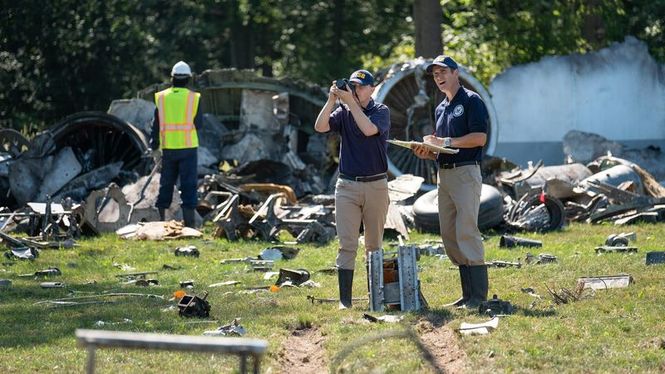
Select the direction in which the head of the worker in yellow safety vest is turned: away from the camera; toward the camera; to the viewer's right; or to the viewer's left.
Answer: away from the camera

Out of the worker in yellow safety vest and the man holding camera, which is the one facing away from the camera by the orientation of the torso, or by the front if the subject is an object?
the worker in yellow safety vest

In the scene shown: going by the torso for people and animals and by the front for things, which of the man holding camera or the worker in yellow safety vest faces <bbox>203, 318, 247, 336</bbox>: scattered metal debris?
the man holding camera

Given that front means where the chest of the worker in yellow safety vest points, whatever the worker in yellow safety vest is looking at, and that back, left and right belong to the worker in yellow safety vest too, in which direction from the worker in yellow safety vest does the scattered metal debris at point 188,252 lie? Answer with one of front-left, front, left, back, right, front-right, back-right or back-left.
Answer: back

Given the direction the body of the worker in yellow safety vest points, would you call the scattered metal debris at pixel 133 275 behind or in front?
behind

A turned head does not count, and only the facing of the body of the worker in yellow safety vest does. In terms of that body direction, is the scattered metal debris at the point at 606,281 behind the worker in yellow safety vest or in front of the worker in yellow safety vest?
behind

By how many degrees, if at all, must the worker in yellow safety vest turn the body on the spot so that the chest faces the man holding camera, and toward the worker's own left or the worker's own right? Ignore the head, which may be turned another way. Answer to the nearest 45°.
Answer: approximately 180°

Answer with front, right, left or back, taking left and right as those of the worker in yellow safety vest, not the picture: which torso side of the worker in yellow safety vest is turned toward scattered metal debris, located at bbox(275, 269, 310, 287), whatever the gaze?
back

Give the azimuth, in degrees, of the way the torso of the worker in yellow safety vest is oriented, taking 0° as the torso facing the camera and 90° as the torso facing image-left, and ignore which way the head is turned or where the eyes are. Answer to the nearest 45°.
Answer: approximately 180°

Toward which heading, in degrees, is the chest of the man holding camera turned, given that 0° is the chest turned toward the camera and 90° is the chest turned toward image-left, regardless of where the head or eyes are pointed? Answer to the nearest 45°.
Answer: approximately 45°

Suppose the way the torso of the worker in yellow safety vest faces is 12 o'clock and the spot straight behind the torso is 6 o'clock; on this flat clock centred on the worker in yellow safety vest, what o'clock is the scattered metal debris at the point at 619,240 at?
The scattered metal debris is roughly at 4 o'clock from the worker in yellow safety vest.

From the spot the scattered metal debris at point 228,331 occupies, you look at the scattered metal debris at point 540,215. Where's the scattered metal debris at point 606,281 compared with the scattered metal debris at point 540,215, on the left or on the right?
right

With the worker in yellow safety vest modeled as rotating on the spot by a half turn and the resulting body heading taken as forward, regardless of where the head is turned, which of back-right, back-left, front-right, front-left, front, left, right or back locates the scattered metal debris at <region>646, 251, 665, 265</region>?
front-left
